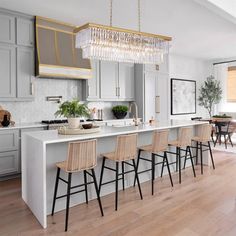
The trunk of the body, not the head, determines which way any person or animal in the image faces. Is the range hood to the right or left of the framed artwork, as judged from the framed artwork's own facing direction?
on its right

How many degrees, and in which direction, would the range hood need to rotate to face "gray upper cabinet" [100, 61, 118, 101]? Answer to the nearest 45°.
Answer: approximately 90° to its left

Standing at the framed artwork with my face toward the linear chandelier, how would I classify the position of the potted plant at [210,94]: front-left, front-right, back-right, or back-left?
back-left

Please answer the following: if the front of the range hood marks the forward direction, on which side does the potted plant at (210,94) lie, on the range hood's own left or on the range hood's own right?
on the range hood's own left

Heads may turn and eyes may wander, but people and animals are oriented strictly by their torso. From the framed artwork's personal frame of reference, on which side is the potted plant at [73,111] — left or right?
on its right

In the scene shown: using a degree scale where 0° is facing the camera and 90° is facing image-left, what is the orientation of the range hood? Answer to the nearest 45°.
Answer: approximately 315°

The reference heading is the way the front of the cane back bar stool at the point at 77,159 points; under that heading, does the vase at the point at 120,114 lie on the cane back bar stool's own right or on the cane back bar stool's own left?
on the cane back bar stool's own right
